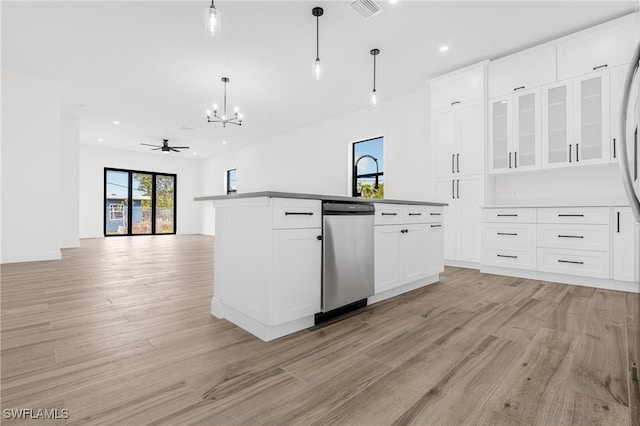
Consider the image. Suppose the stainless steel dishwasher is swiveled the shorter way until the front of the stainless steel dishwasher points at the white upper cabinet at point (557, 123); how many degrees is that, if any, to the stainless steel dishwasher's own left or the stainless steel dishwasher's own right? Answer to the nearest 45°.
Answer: approximately 90° to the stainless steel dishwasher's own left

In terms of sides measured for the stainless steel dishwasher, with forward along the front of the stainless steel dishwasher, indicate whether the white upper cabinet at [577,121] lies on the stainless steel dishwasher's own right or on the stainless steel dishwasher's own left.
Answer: on the stainless steel dishwasher's own left

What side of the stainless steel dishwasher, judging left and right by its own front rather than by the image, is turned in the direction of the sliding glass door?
back

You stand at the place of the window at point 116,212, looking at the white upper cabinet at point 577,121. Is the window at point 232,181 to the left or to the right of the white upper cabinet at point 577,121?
left

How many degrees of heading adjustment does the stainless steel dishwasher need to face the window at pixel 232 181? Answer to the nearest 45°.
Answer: approximately 180°

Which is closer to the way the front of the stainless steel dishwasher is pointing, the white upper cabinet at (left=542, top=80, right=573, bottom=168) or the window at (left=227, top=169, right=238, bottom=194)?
the white upper cabinet

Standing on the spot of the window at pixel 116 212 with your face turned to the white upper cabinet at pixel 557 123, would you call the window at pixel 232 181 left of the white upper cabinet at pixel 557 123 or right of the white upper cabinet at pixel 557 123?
left

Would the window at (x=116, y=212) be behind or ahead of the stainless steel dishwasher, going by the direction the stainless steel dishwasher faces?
behind

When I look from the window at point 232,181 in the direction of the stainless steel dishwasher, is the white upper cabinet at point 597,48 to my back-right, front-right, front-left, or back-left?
front-left
